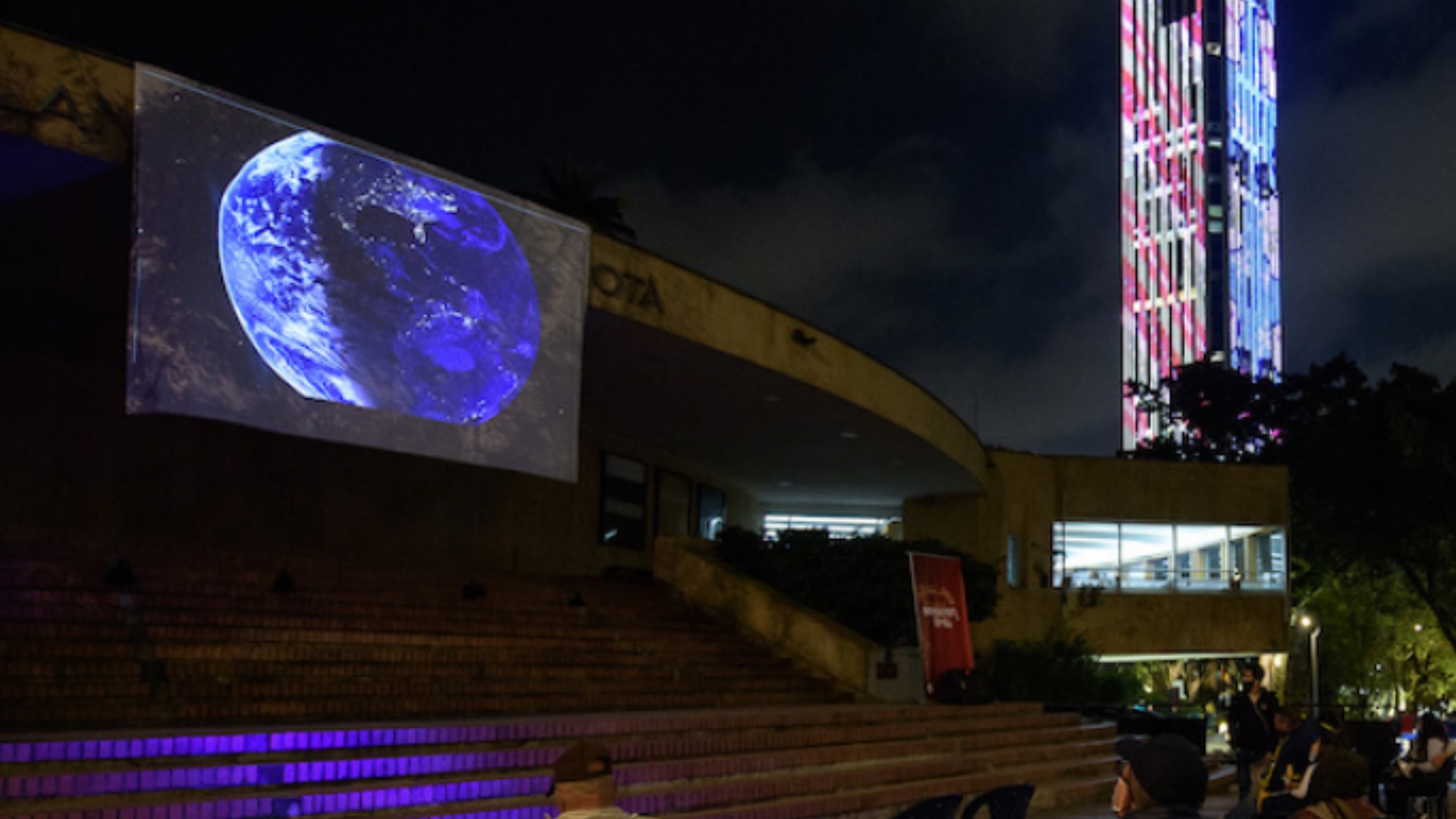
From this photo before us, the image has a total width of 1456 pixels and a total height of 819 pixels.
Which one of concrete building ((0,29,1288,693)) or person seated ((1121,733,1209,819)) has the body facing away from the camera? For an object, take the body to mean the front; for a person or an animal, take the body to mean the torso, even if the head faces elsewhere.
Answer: the person seated

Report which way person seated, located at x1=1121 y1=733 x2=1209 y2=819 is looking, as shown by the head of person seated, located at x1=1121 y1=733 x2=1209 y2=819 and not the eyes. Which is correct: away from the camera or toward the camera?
away from the camera

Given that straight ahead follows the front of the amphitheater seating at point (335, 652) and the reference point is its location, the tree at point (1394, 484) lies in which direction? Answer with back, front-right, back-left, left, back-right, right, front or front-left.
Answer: left

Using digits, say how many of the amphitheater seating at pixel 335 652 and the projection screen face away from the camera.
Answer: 0

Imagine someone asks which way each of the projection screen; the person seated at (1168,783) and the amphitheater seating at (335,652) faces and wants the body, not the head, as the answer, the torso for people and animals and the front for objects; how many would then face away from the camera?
1

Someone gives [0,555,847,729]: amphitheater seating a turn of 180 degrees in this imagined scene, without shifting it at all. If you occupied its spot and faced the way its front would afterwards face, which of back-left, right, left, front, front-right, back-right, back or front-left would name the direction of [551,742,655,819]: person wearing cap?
back-left

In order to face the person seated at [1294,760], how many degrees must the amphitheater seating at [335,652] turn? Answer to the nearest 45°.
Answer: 0° — it already faces them

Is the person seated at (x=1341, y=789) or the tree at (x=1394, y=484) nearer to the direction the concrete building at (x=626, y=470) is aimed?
the person seated

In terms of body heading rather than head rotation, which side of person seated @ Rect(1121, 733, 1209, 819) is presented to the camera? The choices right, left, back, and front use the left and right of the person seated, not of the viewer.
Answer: back

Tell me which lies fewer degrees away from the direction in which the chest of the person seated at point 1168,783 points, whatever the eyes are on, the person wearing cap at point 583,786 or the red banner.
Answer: the red banner
